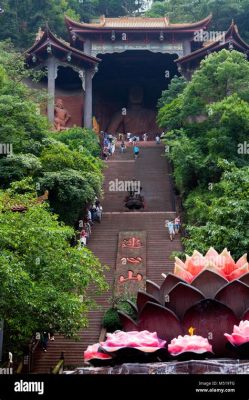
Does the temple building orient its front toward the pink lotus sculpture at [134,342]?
yes

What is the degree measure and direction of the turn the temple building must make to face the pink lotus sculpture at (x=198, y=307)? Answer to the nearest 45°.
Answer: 0° — it already faces it

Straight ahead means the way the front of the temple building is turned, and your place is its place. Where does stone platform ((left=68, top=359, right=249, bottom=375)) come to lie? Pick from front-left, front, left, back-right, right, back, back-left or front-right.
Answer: front

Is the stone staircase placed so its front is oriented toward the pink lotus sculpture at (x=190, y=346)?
yes

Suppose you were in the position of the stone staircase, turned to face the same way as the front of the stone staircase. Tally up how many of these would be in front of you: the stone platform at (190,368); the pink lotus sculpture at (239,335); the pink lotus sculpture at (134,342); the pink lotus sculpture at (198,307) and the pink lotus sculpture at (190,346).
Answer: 5

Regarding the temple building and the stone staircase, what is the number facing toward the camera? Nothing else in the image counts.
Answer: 2

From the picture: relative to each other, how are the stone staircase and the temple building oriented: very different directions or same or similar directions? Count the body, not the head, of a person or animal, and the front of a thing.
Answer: same or similar directions

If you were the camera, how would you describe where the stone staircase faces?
facing the viewer

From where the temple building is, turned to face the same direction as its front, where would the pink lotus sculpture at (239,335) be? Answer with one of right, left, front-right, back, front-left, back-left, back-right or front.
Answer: front

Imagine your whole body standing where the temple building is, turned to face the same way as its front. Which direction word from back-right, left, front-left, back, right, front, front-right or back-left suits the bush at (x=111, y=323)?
front

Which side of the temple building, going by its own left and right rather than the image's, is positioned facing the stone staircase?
front

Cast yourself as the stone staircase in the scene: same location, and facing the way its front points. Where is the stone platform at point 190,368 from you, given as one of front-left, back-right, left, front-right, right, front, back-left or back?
front

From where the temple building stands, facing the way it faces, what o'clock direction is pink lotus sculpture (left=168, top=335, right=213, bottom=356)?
The pink lotus sculpture is roughly at 12 o'clock from the temple building.

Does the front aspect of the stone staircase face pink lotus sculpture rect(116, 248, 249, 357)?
yes

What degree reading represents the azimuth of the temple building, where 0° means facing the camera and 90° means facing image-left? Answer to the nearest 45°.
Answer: approximately 0°

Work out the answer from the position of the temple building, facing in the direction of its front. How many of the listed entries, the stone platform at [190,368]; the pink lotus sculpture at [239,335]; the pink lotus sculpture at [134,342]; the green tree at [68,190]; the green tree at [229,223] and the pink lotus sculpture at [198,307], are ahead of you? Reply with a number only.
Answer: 6
